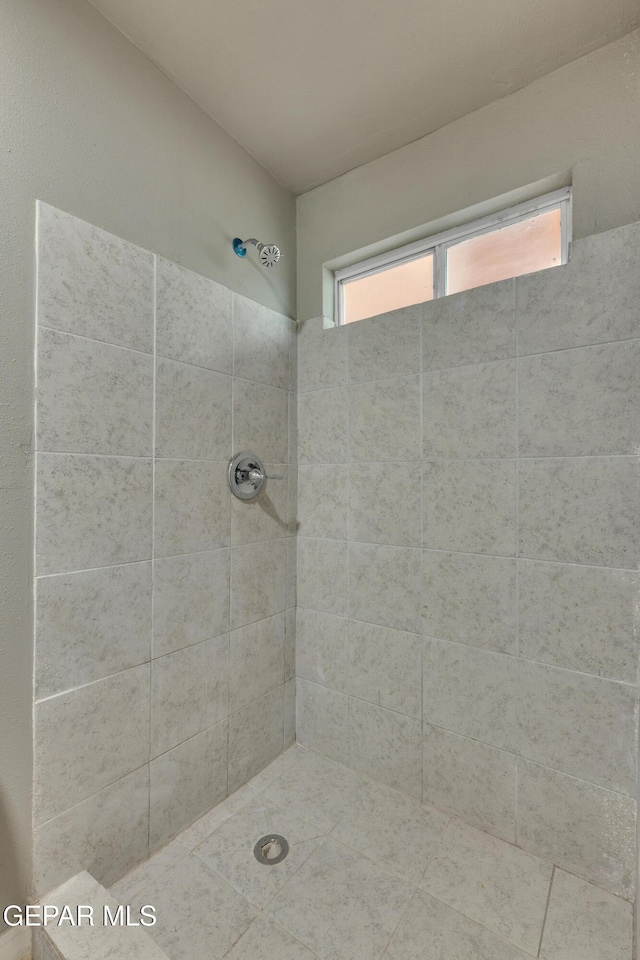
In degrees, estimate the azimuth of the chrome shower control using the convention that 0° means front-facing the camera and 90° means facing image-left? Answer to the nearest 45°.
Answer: approximately 315°
